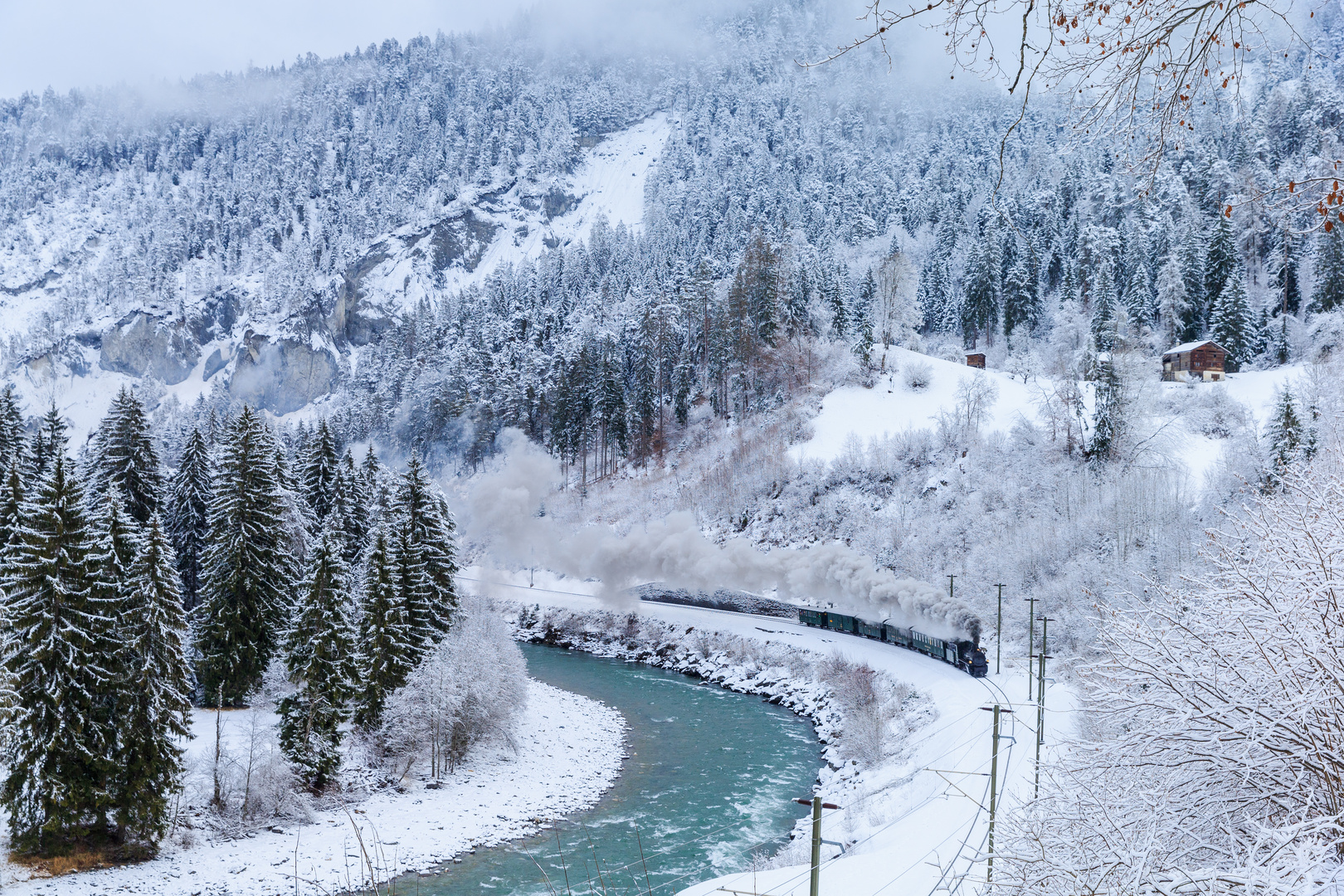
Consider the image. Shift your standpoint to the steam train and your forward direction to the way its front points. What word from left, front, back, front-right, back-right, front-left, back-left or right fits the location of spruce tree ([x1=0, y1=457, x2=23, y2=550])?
right

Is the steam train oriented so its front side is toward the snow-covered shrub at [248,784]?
no

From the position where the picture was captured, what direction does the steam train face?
facing the viewer and to the right of the viewer

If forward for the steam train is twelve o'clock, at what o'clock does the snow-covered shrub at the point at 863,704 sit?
The snow-covered shrub is roughly at 2 o'clock from the steam train.

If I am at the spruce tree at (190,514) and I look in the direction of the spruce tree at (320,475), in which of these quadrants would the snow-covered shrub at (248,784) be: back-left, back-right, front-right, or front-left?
back-right

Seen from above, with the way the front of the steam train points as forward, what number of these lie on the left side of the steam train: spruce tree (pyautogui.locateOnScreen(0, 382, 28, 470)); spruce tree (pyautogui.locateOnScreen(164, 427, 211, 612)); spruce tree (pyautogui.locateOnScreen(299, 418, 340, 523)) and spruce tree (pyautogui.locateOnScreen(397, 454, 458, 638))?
0

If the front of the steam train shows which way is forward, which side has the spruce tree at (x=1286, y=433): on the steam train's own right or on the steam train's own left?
on the steam train's own left

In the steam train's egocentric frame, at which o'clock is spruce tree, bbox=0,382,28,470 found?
The spruce tree is roughly at 4 o'clock from the steam train.

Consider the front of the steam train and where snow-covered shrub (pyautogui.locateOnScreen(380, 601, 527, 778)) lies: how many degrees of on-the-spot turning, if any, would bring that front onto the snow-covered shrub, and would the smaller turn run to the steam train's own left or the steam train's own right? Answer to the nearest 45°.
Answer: approximately 90° to the steam train's own right

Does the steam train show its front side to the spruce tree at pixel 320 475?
no

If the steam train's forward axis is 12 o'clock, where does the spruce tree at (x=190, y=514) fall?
The spruce tree is roughly at 4 o'clock from the steam train.

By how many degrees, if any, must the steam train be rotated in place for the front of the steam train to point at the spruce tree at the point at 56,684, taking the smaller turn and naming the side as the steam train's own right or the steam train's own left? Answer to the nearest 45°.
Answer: approximately 90° to the steam train's own right

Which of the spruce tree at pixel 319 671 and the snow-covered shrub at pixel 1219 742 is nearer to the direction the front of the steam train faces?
the snow-covered shrub

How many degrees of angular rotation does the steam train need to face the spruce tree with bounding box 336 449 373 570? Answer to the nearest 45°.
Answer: approximately 135° to its right

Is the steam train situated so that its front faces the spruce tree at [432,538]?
no

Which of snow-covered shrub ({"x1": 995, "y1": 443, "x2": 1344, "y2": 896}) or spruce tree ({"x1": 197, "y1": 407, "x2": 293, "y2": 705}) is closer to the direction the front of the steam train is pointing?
the snow-covered shrub

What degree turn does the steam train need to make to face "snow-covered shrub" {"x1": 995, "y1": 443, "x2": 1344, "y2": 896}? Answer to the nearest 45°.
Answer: approximately 45° to its right
